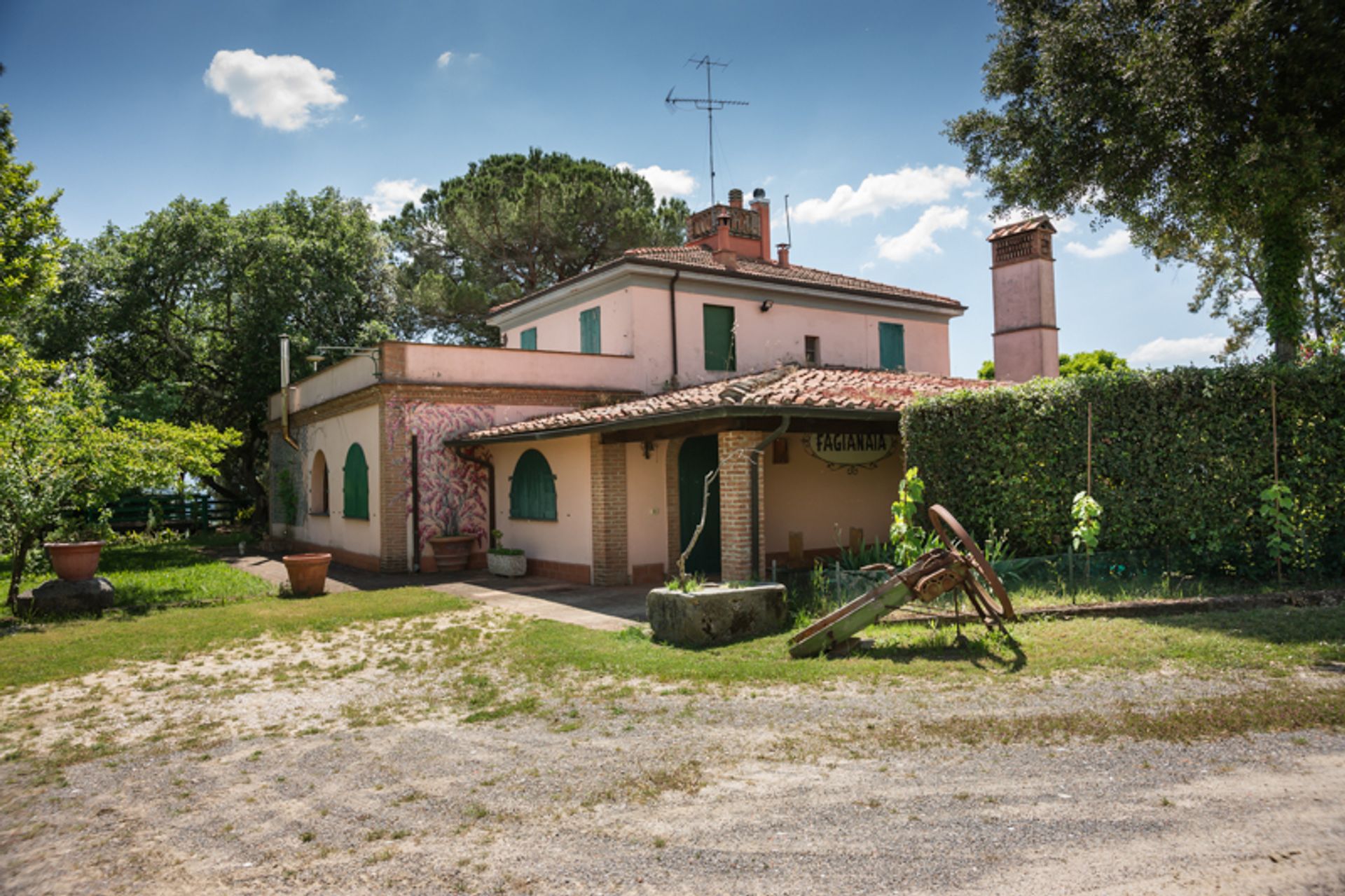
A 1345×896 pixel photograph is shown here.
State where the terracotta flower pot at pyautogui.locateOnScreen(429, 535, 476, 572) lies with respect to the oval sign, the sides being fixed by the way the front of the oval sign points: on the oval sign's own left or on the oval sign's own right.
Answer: on the oval sign's own right

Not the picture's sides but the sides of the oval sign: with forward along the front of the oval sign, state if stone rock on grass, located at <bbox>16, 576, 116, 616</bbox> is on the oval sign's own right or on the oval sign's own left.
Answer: on the oval sign's own right

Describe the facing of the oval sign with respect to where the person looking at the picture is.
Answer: facing the viewer

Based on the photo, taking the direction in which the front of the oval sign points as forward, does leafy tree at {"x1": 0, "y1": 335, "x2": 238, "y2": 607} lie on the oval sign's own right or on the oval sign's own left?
on the oval sign's own right

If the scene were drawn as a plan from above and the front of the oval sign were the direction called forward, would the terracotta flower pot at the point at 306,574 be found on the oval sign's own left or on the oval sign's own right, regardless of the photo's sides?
on the oval sign's own right

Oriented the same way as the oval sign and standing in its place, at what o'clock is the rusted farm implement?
The rusted farm implement is roughly at 12 o'clock from the oval sign.

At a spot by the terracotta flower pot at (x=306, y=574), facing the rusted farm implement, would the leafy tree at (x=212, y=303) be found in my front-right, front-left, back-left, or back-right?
back-left

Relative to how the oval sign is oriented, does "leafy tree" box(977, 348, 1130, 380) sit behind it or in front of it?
behind

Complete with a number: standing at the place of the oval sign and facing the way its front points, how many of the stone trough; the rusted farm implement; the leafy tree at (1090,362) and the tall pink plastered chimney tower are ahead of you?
2

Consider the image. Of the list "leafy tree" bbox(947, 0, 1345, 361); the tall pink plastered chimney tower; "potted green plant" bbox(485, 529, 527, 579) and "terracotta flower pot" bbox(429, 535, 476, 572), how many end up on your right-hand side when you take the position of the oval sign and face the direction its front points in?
2

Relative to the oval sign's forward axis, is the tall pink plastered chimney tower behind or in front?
behind

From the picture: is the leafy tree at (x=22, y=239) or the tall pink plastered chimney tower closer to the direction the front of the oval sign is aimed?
the leafy tree
